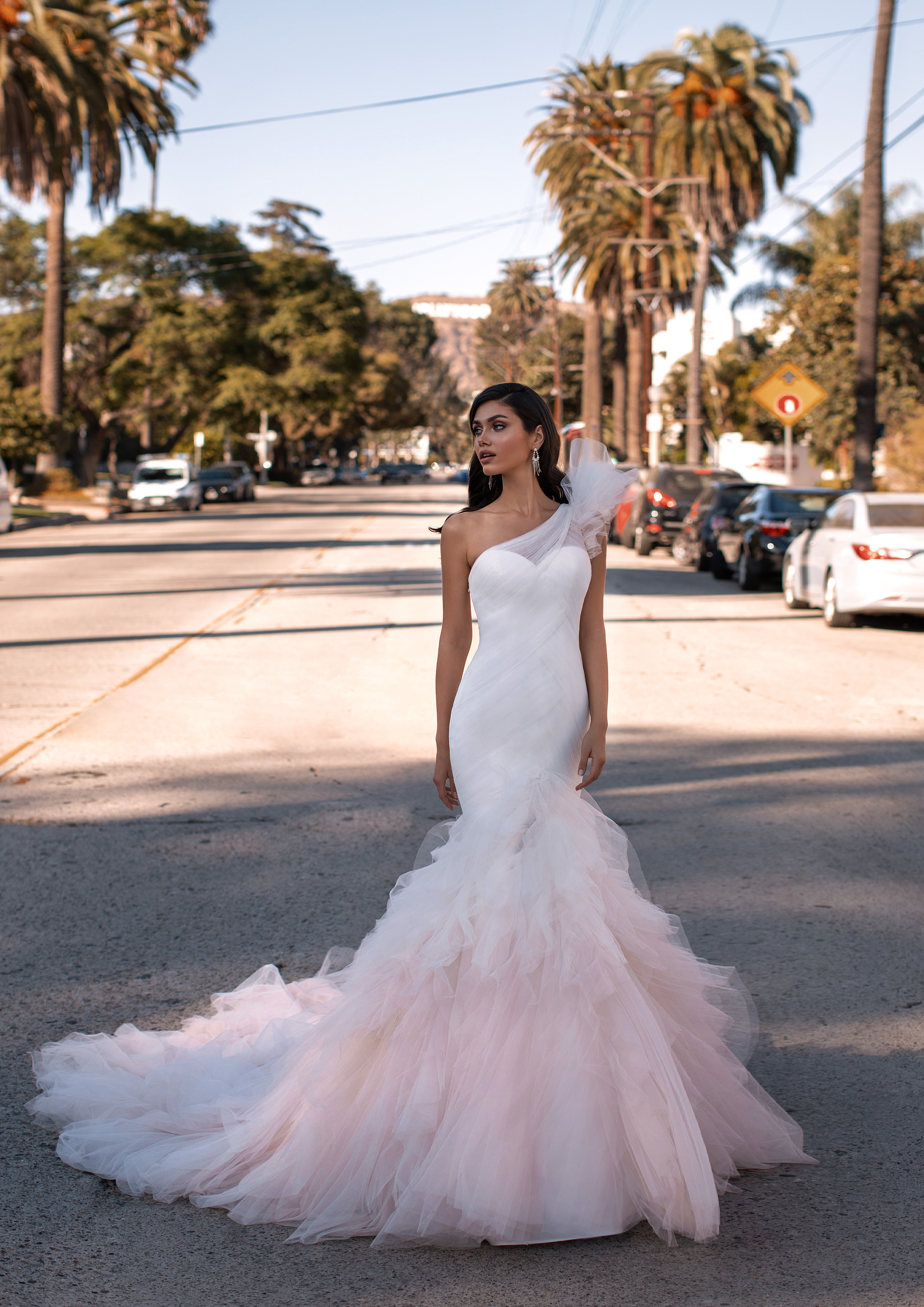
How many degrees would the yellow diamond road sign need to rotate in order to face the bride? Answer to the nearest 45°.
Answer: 0° — it already faces them

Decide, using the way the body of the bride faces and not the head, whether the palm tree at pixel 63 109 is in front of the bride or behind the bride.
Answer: behind

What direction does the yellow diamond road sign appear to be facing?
toward the camera

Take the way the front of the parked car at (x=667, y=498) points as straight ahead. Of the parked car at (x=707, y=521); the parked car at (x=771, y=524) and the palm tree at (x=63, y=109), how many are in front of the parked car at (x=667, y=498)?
1

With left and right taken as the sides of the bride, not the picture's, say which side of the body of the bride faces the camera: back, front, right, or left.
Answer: front

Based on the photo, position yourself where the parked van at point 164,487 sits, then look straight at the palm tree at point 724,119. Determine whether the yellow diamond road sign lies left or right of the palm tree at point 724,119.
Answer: right

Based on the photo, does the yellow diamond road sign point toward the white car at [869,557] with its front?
yes

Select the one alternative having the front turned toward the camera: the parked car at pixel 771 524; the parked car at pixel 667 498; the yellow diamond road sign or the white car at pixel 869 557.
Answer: the yellow diamond road sign

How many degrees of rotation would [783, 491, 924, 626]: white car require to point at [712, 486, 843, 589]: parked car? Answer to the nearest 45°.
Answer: approximately 45° to its right
